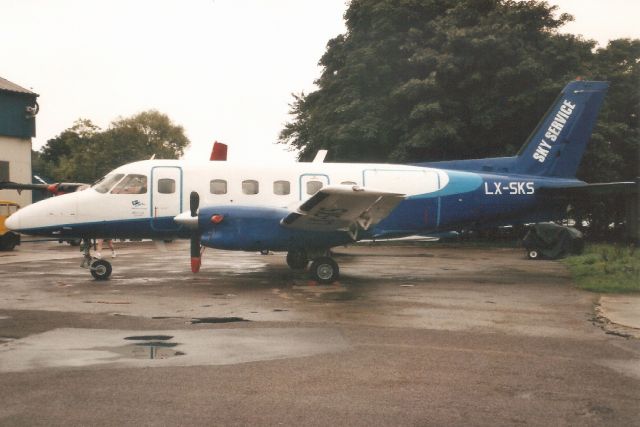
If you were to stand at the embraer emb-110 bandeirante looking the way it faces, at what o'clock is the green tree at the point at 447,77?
The green tree is roughly at 4 o'clock from the embraer emb-110 bandeirante.

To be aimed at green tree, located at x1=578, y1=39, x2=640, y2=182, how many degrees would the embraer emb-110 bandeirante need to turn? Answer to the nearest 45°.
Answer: approximately 135° to its right

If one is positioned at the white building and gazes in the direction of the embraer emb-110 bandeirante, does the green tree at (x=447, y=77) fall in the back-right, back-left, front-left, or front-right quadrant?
front-left

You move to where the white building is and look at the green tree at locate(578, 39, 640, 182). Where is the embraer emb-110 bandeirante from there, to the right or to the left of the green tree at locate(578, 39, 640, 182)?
right

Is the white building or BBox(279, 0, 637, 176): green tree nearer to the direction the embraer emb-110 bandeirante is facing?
the white building

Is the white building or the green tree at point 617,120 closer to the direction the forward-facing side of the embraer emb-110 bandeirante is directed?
the white building

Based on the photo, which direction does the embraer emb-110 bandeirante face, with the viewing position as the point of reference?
facing to the left of the viewer

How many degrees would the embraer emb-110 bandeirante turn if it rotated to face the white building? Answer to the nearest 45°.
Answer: approximately 45° to its right
